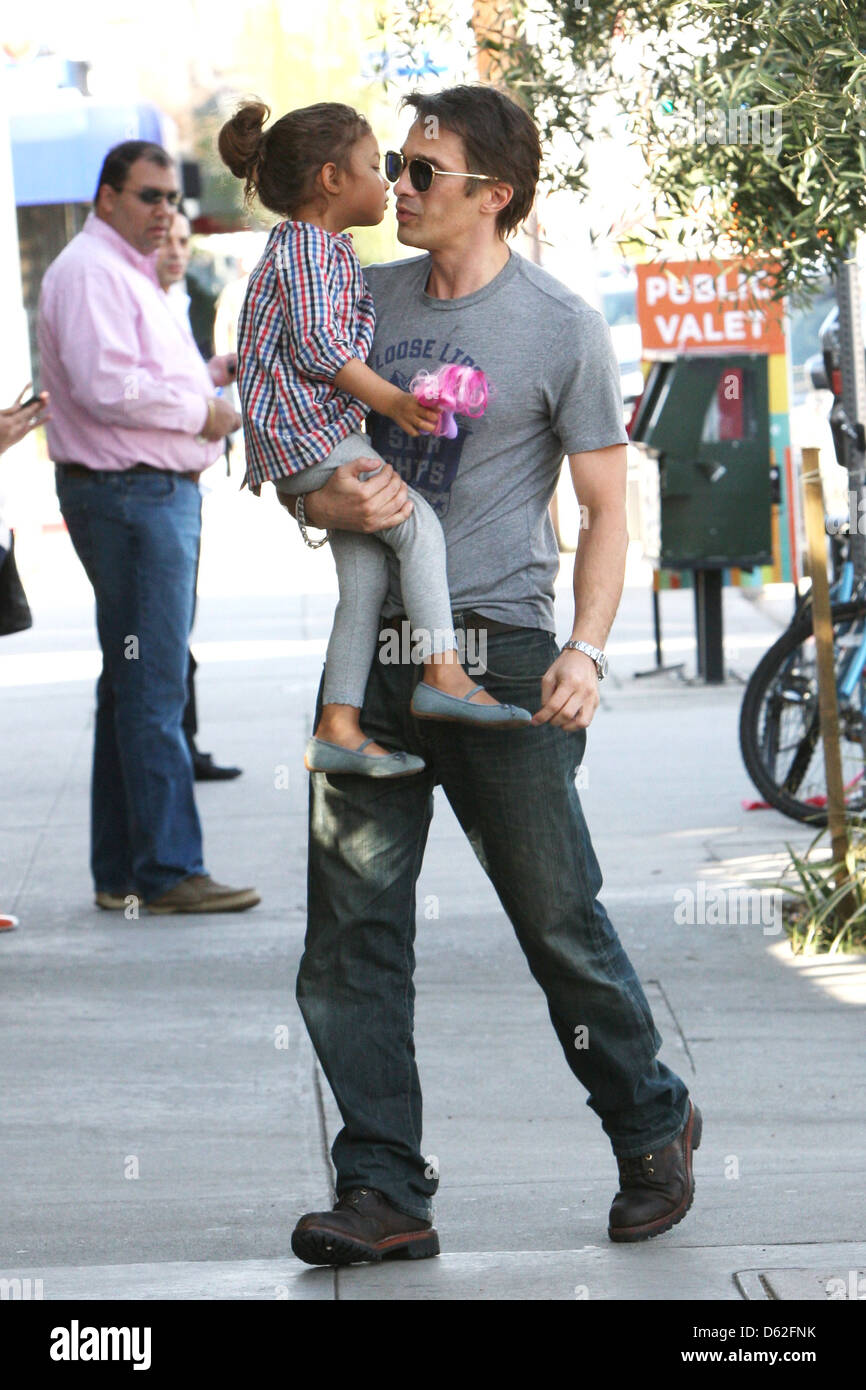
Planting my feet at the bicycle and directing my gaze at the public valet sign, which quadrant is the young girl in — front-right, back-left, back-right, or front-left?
back-left

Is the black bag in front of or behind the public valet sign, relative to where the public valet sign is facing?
in front

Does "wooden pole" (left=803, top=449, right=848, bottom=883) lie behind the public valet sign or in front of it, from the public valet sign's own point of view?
in front

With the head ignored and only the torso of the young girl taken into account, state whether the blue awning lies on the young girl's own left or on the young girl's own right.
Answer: on the young girl's own left

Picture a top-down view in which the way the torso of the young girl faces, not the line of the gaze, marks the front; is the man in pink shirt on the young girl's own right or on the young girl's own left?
on the young girl's own left

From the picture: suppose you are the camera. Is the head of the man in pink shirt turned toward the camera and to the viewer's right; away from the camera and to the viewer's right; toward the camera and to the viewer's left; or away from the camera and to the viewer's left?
toward the camera and to the viewer's right

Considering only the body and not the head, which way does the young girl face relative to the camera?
to the viewer's right

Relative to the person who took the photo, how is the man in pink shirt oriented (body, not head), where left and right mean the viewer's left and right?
facing to the right of the viewer

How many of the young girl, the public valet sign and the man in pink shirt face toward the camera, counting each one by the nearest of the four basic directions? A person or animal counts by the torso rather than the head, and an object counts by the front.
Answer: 1

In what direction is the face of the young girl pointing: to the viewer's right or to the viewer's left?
to the viewer's right

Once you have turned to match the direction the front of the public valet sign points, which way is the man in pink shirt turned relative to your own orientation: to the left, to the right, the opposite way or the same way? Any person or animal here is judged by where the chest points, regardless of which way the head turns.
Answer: to the left

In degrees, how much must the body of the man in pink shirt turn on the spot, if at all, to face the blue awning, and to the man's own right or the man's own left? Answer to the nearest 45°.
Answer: approximately 90° to the man's own left

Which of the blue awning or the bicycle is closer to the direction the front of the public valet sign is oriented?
the bicycle

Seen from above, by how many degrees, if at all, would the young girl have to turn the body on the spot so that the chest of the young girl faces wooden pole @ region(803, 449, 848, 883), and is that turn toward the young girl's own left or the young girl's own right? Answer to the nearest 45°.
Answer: approximately 45° to the young girl's own left

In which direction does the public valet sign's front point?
toward the camera
